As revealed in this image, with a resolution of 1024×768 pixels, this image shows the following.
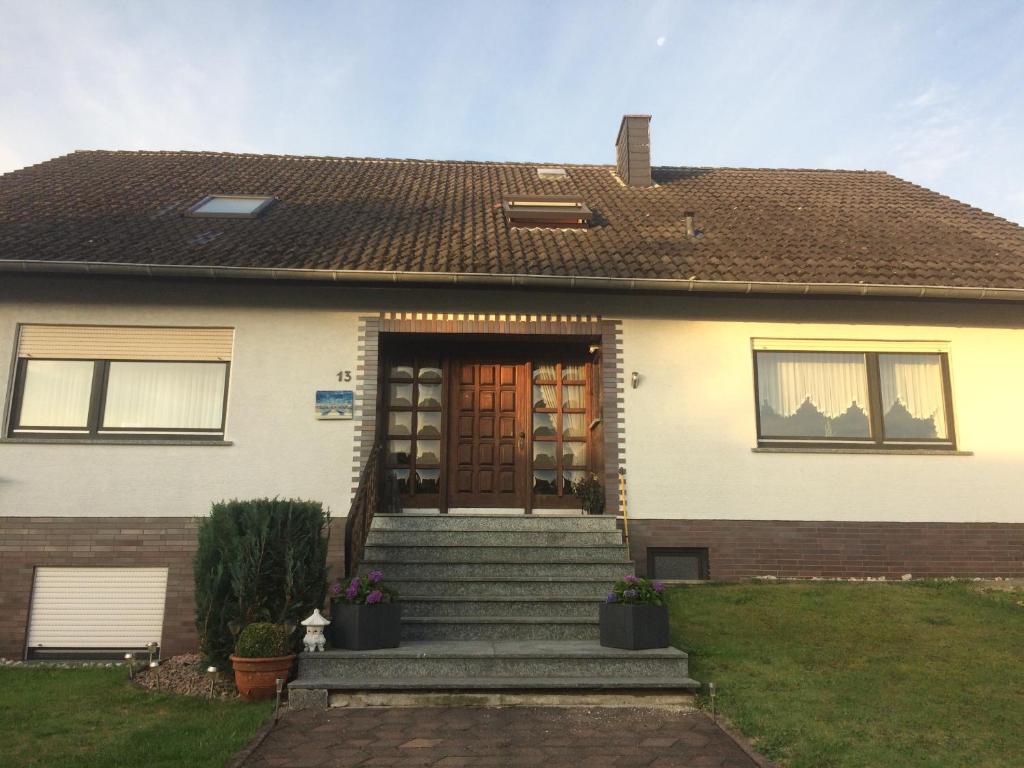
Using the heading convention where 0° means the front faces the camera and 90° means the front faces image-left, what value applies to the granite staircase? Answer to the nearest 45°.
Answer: approximately 0°

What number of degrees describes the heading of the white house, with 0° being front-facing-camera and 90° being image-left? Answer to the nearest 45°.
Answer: approximately 0°

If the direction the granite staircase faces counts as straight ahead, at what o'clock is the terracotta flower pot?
The terracotta flower pot is roughly at 2 o'clock from the granite staircase.
